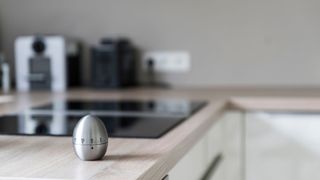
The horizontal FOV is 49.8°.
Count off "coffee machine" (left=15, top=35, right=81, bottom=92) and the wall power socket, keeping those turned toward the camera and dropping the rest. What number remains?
2

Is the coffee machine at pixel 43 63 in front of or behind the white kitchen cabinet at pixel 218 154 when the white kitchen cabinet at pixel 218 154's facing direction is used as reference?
behind

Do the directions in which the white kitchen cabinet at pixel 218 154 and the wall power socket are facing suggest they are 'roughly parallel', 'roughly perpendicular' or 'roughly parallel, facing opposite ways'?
roughly perpendicular

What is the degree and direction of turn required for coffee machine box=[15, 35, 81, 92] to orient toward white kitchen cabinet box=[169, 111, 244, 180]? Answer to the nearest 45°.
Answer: approximately 45° to its left

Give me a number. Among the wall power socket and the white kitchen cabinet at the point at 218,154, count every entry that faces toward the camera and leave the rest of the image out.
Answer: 1

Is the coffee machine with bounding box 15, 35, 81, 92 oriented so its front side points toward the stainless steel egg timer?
yes

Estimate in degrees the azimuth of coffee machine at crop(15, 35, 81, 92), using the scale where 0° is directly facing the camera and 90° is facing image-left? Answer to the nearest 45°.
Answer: approximately 0°

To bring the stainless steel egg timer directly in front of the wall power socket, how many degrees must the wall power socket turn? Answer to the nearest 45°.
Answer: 0° — it already faces it

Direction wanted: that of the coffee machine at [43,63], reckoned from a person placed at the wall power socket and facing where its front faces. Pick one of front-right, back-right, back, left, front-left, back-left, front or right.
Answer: right

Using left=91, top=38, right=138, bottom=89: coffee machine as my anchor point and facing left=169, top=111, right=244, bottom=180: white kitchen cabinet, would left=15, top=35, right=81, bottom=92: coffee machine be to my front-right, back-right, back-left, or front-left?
back-right
